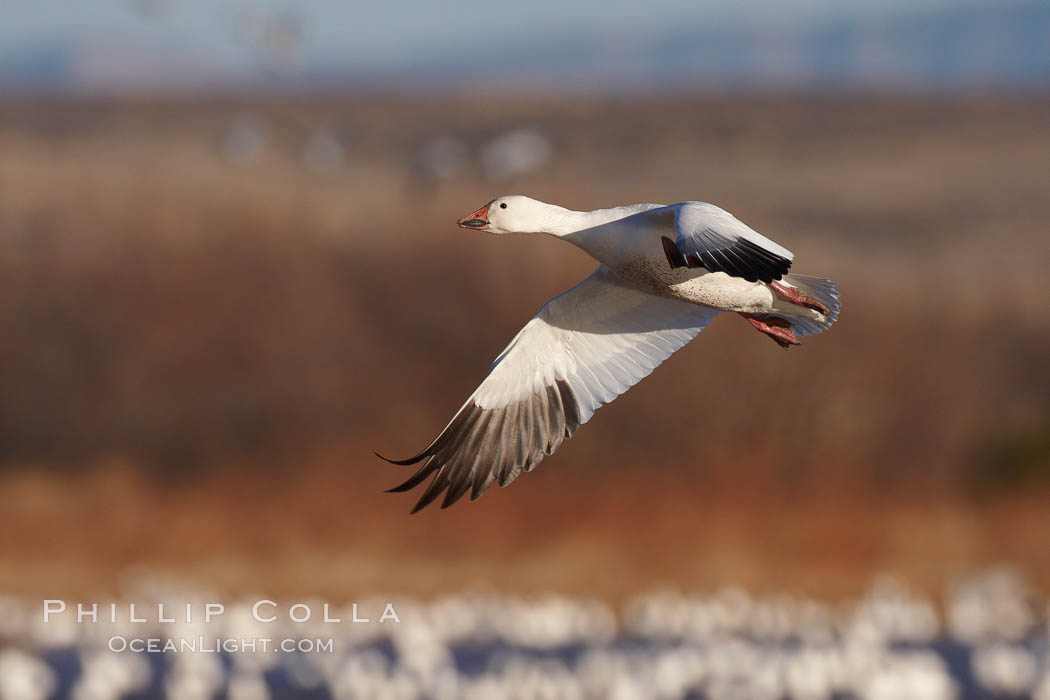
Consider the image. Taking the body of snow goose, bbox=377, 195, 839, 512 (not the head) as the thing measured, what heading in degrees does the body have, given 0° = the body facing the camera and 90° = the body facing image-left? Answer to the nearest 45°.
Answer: approximately 90°
